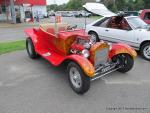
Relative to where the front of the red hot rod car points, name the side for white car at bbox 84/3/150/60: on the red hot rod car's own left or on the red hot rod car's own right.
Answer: on the red hot rod car's own left

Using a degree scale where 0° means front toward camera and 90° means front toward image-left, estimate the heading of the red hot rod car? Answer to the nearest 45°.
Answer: approximately 315°
